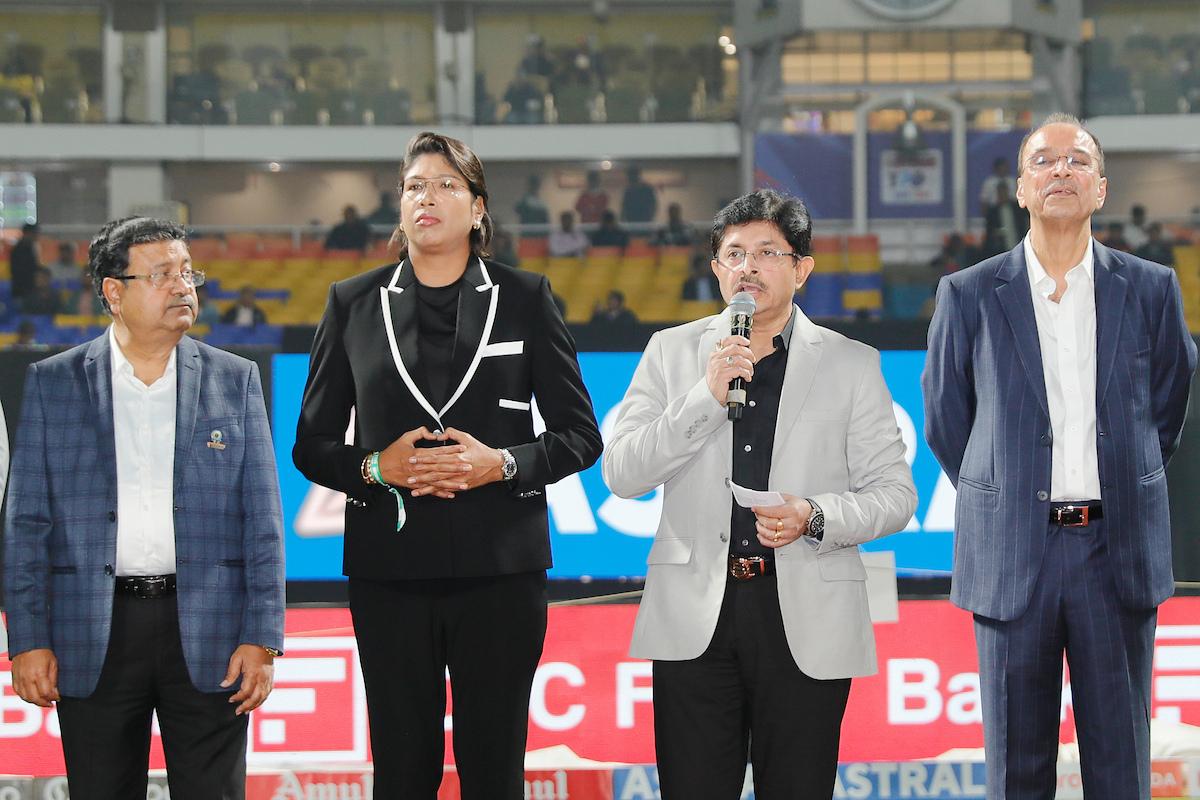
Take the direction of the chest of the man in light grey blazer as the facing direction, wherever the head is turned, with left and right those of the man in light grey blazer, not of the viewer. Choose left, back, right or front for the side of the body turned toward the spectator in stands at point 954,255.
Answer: back

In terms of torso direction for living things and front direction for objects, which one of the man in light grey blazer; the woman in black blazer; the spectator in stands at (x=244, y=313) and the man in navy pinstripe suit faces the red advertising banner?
the spectator in stands

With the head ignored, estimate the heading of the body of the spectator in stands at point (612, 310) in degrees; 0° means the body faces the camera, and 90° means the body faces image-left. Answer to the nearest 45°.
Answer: approximately 0°

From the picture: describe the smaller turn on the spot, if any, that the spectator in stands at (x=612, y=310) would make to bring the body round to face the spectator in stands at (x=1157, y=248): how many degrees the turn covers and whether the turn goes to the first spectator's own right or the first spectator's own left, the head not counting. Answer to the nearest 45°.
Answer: approximately 90° to the first spectator's own left

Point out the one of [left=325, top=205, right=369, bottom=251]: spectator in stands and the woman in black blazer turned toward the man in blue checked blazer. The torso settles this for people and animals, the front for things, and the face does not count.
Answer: the spectator in stands
